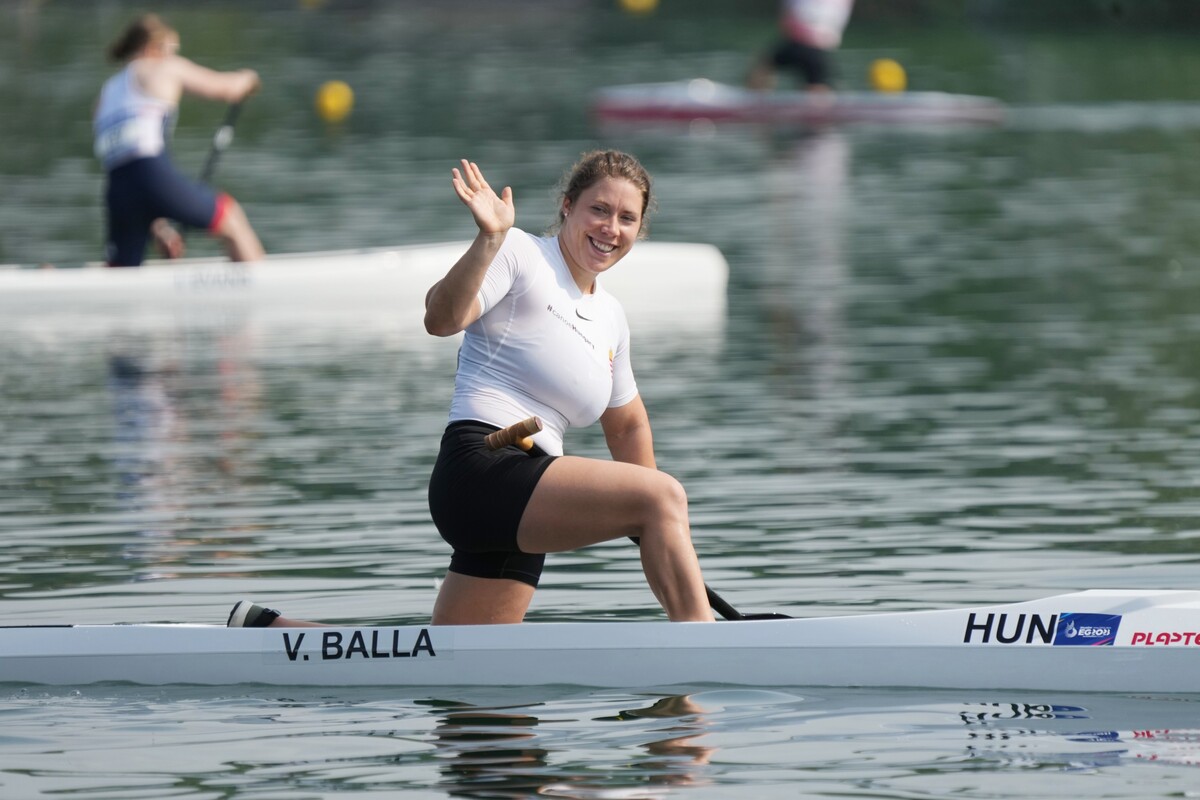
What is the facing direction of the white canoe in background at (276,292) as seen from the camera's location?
facing to the right of the viewer

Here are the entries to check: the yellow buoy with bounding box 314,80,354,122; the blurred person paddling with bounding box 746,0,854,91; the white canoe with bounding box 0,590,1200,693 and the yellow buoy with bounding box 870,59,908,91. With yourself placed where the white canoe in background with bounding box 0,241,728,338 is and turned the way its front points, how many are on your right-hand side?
1

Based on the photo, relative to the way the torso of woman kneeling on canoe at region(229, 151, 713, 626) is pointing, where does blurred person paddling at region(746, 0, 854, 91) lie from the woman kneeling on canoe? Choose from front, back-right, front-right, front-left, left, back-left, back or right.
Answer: back-left

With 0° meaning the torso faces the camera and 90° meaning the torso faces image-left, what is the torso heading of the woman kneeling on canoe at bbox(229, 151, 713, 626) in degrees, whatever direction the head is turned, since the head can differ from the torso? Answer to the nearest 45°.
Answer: approximately 315°

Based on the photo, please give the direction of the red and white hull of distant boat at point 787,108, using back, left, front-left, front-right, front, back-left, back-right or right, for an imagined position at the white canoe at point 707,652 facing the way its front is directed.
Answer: left

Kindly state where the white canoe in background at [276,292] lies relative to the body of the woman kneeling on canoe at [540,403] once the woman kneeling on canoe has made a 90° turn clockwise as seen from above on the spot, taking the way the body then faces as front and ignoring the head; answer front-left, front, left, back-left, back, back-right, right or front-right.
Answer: back-right

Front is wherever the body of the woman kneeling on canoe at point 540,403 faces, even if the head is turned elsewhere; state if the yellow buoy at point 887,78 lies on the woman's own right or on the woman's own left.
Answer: on the woman's own left

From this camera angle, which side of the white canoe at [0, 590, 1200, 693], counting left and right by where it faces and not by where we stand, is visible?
right

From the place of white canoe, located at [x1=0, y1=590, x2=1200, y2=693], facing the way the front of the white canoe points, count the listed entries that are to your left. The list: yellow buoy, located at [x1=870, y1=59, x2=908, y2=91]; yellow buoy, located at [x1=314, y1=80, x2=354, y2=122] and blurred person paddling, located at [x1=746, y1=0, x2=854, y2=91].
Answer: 3
